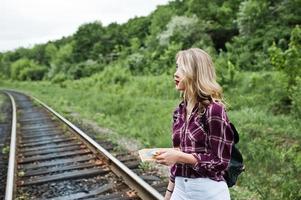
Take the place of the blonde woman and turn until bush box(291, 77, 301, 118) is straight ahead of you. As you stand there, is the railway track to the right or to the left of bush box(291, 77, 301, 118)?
left

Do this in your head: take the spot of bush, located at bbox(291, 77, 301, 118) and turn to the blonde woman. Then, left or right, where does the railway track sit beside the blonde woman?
right

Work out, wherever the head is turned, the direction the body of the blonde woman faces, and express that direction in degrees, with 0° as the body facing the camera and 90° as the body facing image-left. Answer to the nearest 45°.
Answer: approximately 45°

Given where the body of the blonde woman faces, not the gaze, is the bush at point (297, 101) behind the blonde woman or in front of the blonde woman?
behind
